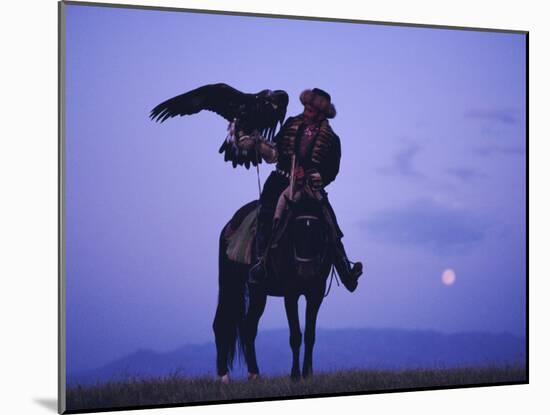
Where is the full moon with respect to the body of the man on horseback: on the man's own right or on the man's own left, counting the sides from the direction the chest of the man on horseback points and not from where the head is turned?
on the man's own left

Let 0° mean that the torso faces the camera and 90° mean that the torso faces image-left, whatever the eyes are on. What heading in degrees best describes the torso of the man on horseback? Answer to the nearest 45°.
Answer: approximately 0°
